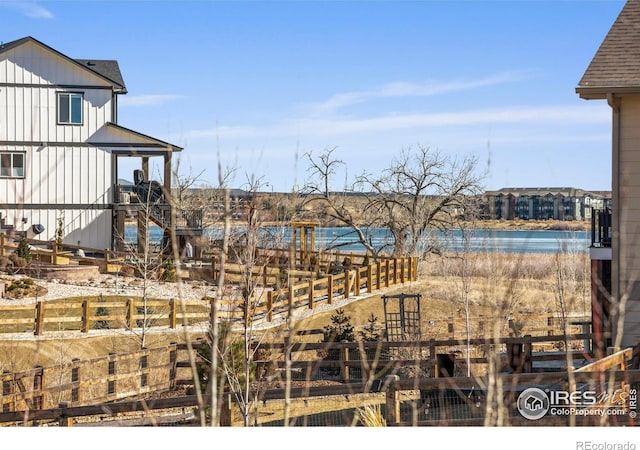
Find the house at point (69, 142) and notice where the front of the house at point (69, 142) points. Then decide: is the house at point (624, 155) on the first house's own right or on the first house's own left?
on the first house's own left

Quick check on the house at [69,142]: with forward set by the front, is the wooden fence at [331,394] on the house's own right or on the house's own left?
on the house's own left

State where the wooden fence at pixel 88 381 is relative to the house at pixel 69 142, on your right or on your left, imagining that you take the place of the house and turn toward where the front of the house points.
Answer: on your left

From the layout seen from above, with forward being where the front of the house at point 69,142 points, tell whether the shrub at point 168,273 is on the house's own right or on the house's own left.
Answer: on the house's own left

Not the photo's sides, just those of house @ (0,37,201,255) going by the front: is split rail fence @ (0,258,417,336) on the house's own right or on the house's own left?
on the house's own left
